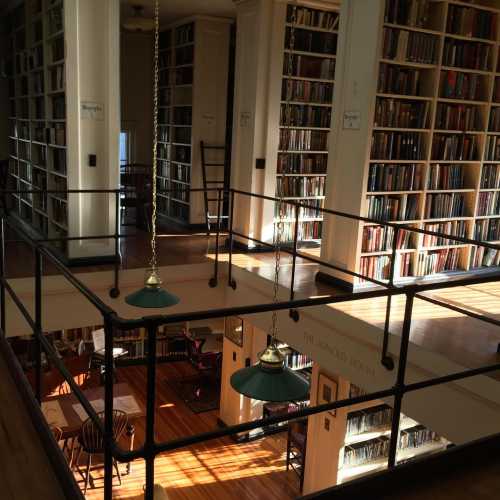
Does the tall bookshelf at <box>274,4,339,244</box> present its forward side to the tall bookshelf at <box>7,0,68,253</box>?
no

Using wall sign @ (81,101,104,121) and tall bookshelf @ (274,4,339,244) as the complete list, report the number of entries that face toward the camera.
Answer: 2

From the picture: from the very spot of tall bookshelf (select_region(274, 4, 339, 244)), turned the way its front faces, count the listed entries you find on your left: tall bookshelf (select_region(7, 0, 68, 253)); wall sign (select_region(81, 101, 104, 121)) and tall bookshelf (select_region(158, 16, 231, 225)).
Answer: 0

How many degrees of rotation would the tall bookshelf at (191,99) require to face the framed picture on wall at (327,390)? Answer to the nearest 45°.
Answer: approximately 90° to its left

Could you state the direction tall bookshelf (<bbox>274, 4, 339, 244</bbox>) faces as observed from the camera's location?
facing the viewer

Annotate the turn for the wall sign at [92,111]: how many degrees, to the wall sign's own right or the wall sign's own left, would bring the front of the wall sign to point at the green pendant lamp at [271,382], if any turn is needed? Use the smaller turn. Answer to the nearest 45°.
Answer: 0° — it already faces it

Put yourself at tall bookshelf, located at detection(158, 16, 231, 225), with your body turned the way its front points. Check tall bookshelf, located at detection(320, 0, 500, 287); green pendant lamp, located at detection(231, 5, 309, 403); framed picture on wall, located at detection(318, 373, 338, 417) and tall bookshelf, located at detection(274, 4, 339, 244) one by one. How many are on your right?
0

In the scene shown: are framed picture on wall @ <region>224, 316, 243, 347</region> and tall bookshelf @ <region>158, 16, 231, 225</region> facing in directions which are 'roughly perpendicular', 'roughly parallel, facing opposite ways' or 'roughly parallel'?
roughly parallel

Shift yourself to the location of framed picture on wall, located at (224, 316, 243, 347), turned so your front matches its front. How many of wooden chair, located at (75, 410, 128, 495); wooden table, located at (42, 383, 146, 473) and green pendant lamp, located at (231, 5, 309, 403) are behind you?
0

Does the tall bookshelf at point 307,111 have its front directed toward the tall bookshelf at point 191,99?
no

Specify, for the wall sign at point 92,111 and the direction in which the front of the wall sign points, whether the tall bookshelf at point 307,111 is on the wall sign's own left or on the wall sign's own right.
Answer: on the wall sign's own left

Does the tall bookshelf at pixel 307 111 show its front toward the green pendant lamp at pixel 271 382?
yes

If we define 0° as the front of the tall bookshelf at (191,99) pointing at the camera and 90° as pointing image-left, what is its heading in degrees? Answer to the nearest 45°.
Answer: approximately 45°

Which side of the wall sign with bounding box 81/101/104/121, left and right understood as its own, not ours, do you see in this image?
front
